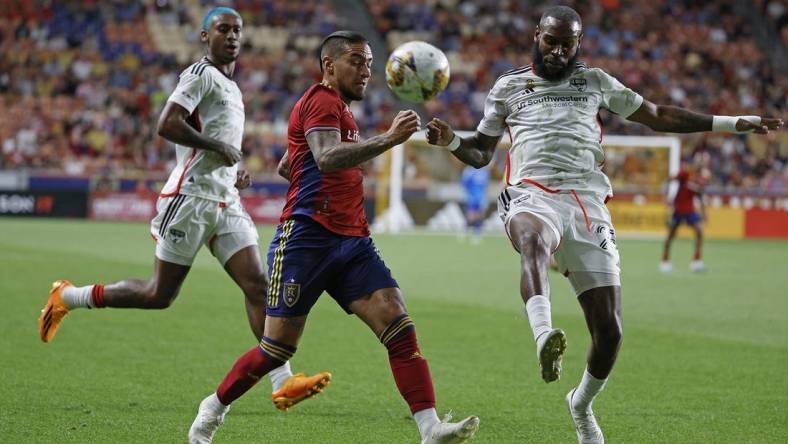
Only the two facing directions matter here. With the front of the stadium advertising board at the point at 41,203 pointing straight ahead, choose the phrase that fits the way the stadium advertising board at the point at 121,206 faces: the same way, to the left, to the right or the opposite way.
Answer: the same way

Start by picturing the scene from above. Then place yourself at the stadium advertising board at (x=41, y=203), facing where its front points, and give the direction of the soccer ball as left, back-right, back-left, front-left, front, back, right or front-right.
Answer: front

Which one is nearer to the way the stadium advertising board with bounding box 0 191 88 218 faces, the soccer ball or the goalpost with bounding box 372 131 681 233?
the soccer ball

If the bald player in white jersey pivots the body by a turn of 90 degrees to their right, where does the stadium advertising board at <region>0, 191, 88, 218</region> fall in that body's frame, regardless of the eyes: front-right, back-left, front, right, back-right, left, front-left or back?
front-right

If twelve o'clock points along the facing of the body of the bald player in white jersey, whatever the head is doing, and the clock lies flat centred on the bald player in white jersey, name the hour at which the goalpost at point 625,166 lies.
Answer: The goalpost is roughly at 6 o'clock from the bald player in white jersey.

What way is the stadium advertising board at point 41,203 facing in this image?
toward the camera

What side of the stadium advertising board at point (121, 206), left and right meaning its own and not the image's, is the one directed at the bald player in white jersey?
front

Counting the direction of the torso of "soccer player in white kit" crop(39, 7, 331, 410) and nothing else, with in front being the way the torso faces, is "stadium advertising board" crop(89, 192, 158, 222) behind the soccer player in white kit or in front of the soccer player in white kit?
behind

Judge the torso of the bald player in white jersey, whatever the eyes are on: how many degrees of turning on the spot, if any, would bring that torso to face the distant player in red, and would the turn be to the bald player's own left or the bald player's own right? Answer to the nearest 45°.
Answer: approximately 180°

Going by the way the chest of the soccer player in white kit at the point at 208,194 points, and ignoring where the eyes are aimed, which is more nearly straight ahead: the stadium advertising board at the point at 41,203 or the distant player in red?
the distant player in red

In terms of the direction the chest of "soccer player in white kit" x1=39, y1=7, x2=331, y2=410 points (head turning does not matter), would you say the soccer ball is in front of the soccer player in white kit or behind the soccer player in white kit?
in front

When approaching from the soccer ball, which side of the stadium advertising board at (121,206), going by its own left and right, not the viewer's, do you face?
front

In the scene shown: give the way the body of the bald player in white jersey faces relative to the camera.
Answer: toward the camera

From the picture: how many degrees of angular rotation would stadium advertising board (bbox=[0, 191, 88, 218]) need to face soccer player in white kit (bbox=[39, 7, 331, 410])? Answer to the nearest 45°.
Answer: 0° — it already faces them

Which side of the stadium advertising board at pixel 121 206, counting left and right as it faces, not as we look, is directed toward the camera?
front
